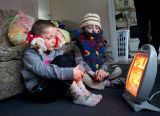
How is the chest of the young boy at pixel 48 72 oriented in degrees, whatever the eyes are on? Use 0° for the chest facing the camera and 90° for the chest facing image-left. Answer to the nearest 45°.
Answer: approximately 315°

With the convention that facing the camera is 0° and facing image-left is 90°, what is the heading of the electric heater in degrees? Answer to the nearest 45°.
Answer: approximately 45°

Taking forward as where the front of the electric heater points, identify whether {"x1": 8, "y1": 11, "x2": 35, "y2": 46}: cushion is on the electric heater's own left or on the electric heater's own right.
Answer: on the electric heater's own right
